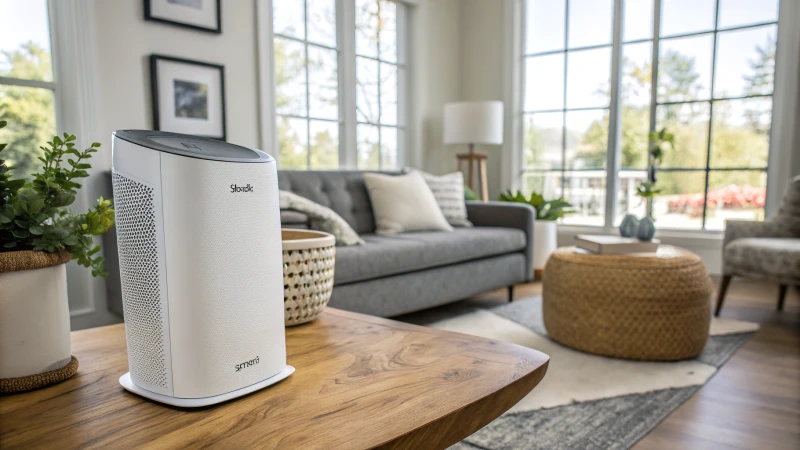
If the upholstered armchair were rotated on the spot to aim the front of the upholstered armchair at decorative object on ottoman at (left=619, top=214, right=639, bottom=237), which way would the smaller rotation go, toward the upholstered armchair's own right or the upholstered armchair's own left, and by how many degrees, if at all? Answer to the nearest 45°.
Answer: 0° — it already faces it

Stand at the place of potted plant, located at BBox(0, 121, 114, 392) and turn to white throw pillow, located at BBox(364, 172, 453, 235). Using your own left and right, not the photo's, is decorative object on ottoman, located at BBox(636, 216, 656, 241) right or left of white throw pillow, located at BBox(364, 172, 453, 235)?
right

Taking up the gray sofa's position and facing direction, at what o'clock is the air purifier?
The air purifier is roughly at 2 o'clock from the gray sofa.

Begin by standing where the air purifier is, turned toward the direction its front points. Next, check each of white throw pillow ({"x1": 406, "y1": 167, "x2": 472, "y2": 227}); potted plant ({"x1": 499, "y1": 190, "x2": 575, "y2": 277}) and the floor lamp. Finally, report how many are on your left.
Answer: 3

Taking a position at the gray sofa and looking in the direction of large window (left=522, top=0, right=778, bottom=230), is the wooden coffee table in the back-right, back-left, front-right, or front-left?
back-right

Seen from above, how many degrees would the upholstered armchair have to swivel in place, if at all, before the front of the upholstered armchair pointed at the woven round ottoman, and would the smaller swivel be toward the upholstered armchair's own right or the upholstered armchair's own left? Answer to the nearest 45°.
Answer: approximately 45° to the upholstered armchair's own left

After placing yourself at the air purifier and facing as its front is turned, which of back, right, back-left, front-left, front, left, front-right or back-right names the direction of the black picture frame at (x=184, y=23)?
back-left

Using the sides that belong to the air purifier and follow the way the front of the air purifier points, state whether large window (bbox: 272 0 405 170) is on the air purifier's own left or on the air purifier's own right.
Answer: on the air purifier's own left

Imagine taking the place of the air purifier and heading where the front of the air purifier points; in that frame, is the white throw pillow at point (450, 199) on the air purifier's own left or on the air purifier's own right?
on the air purifier's own left

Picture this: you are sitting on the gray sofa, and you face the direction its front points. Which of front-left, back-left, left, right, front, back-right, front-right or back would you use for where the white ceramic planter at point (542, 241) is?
left

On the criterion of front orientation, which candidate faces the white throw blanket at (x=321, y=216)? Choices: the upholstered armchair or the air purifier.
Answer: the upholstered armchair

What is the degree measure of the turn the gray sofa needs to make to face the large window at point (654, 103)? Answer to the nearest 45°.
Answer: approximately 90° to its left

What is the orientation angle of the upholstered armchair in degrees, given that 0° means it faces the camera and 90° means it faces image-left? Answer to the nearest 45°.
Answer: approximately 45°

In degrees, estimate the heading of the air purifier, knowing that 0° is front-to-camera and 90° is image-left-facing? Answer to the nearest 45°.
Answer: approximately 315°
